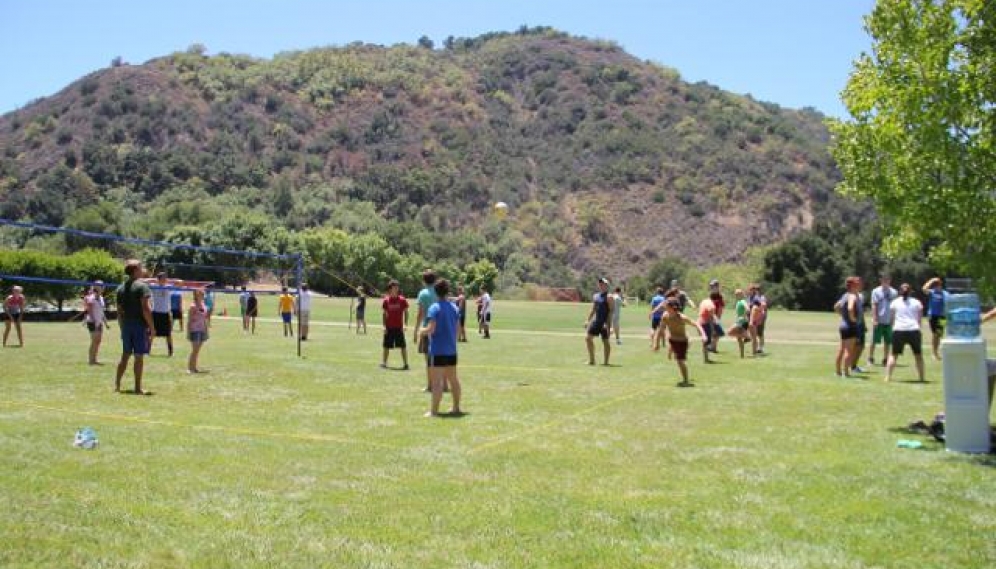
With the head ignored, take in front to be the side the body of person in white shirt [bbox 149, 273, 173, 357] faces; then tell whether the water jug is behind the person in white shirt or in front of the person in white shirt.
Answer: in front

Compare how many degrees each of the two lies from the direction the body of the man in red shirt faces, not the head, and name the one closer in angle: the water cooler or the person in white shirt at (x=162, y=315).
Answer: the water cooler

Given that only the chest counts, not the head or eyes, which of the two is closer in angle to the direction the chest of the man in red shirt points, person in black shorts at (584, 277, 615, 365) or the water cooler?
the water cooler

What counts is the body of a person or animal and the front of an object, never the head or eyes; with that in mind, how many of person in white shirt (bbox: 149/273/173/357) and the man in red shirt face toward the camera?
2

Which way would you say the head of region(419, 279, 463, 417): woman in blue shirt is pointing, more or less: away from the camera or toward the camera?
away from the camera

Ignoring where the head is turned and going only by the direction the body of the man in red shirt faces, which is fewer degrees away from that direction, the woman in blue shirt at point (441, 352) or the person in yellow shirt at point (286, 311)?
the woman in blue shirt

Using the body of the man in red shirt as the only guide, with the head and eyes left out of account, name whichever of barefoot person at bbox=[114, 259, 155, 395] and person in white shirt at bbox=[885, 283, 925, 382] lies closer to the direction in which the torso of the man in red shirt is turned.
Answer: the barefoot person

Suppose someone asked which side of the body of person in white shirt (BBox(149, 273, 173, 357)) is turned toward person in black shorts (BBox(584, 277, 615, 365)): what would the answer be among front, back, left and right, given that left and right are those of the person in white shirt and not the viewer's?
left

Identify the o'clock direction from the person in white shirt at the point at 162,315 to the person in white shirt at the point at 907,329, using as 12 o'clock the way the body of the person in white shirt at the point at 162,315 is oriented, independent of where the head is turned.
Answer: the person in white shirt at the point at 907,329 is roughly at 10 o'clock from the person in white shirt at the point at 162,315.

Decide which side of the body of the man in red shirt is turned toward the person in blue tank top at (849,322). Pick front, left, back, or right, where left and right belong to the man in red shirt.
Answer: left
